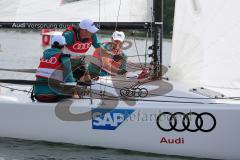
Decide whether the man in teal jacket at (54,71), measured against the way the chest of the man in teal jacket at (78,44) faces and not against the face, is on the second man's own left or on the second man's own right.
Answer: on the second man's own right

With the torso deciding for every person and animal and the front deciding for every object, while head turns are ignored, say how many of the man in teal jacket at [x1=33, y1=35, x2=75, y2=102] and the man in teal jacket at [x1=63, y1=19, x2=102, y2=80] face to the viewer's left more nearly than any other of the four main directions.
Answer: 0

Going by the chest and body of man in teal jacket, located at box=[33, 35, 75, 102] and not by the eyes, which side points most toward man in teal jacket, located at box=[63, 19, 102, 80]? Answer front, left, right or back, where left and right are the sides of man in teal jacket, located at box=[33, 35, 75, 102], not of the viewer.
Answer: front

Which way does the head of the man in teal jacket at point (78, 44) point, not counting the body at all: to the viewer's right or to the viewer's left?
to the viewer's right

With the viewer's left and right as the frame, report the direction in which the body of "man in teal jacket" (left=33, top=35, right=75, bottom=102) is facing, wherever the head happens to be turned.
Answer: facing away from the viewer and to the right of the viewer
